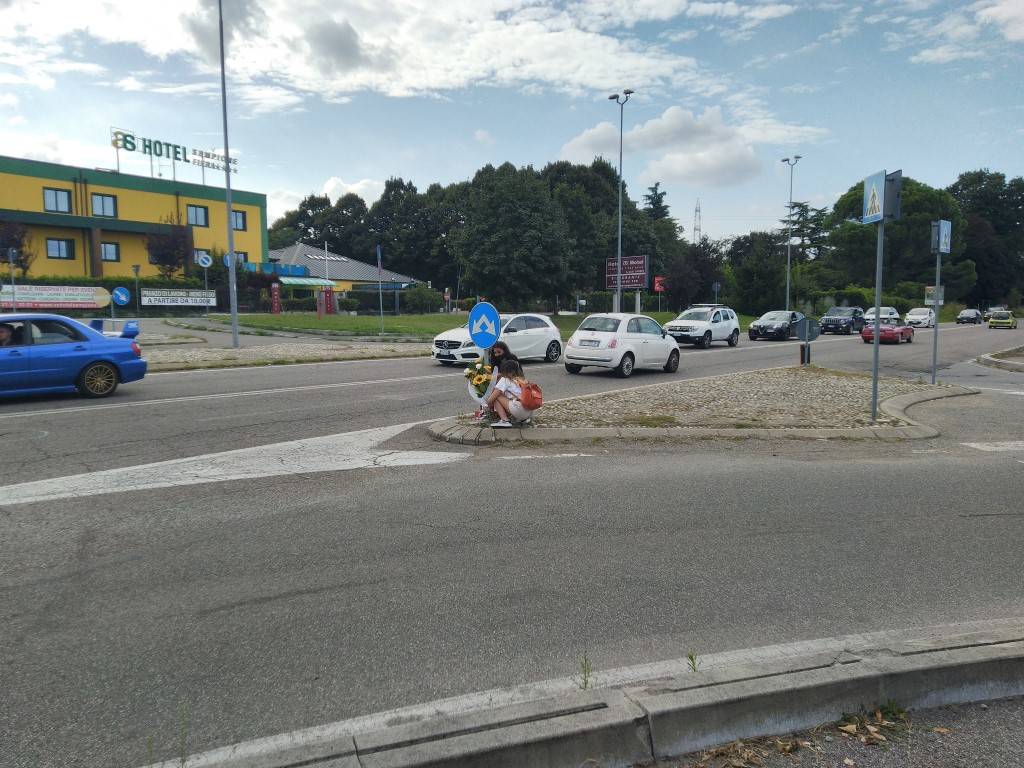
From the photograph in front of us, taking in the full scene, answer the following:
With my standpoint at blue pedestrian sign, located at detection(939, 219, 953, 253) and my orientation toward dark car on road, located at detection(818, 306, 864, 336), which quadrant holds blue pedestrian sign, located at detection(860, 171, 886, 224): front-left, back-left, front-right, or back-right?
back-left

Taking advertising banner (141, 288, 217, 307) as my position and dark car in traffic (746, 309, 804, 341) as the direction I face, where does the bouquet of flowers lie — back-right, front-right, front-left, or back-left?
front-right

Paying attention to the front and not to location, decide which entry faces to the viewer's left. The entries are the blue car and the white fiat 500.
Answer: the blue car

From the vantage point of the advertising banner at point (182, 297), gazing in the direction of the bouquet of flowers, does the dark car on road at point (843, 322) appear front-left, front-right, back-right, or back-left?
front-left

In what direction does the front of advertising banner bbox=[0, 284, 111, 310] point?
toward the camera

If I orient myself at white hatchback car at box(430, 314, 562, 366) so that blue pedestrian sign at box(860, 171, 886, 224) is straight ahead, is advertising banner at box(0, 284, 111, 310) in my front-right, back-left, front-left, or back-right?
back-right

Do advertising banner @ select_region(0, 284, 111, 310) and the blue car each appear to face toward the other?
no

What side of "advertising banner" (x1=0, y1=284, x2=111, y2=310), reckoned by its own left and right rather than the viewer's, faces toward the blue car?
front

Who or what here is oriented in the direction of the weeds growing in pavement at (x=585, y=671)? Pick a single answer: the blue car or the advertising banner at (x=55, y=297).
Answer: the advertising banner

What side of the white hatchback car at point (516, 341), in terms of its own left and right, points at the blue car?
front

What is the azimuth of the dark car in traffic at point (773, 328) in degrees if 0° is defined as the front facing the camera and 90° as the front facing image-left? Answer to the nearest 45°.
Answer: approximately 45°

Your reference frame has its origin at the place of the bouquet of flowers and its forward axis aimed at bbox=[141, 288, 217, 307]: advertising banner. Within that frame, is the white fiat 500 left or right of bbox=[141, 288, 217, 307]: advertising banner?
right

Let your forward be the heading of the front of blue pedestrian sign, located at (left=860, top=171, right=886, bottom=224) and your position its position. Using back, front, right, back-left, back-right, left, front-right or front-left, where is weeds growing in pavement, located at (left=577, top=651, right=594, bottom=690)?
front-left

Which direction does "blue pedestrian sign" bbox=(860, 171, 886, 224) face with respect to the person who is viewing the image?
facing the viewer and to the left of the viewer

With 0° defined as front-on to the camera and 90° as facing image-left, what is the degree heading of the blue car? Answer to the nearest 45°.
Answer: approximately 90°

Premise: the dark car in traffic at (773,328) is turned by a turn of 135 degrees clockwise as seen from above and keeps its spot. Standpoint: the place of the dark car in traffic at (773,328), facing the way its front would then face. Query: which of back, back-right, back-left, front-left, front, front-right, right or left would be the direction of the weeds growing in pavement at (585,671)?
back

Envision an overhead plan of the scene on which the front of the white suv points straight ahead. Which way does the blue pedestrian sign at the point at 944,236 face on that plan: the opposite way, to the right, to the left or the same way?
the same way
